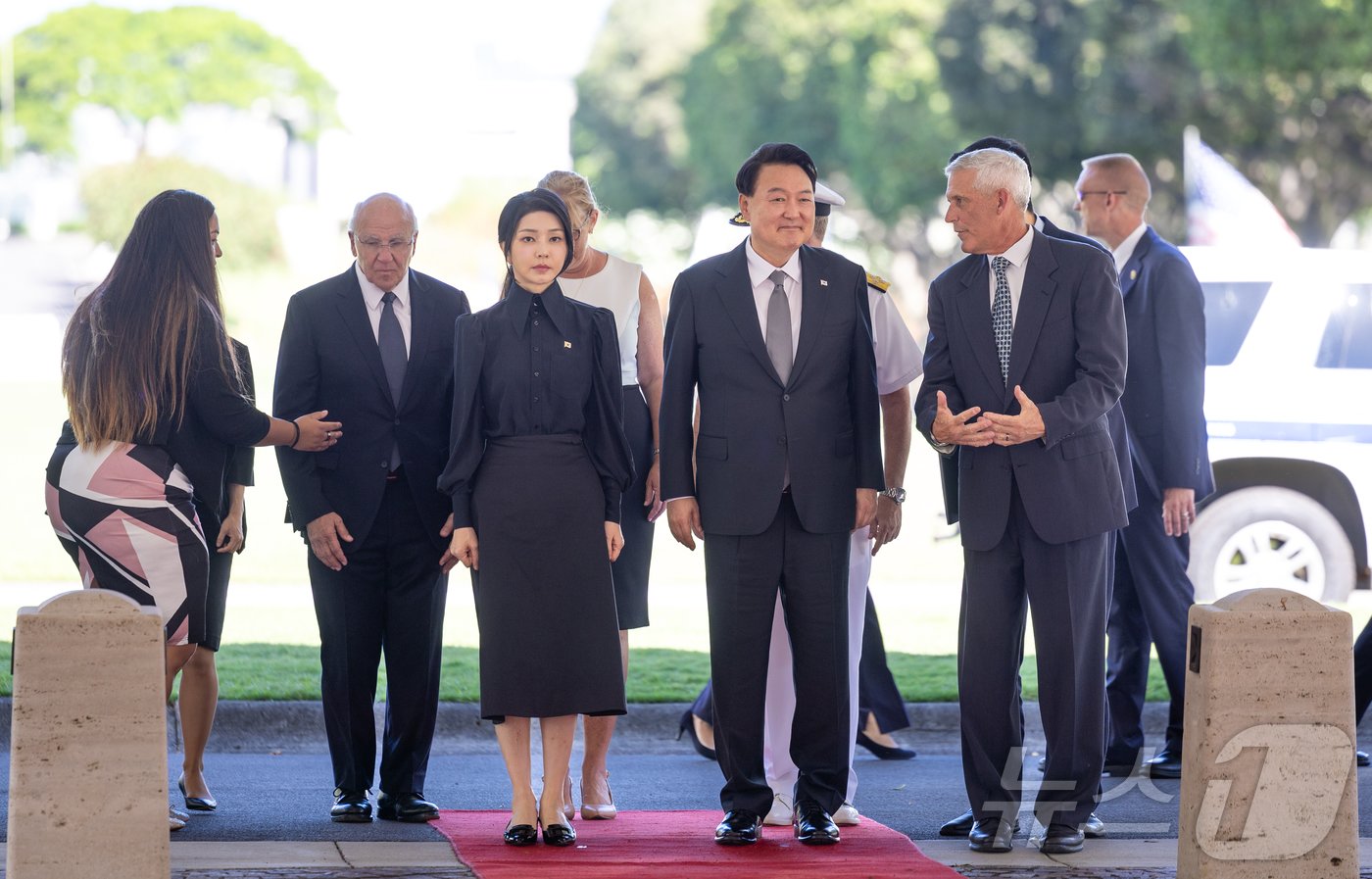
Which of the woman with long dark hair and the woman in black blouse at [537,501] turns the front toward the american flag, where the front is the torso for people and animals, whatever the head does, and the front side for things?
the woman with long dark hair

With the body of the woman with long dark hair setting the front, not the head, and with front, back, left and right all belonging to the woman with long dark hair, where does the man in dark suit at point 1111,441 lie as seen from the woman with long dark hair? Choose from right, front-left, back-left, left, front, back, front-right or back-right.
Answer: front-right

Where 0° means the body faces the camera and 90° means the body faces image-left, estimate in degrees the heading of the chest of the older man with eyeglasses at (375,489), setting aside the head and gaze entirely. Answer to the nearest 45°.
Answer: approximately 0°

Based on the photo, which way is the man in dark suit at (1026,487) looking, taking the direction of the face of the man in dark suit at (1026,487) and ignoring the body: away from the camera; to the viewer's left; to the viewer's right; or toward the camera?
to the viewer's left

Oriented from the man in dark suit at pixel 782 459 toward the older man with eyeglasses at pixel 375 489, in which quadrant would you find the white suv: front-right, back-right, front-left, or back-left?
back-right

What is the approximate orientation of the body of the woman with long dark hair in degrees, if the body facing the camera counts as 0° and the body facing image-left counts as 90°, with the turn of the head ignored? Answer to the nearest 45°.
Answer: approximately 225°

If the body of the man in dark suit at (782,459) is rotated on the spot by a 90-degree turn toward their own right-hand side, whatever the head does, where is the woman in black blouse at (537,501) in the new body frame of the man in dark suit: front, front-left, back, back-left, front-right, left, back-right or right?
front

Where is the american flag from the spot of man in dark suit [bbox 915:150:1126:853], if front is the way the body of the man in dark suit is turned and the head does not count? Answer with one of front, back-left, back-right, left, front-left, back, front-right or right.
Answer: back-right

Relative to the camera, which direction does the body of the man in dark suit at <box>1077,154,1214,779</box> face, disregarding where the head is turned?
to the viewer's left

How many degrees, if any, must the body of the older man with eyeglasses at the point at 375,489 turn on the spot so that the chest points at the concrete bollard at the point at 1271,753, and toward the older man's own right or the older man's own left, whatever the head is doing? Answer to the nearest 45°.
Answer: approximately 45° to the older man's own left

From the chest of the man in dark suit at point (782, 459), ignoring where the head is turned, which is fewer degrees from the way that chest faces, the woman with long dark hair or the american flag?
the woman with long dark hair

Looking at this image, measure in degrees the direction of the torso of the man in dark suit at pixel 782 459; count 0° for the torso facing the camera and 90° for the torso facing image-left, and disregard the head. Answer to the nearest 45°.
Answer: approximately 0°
